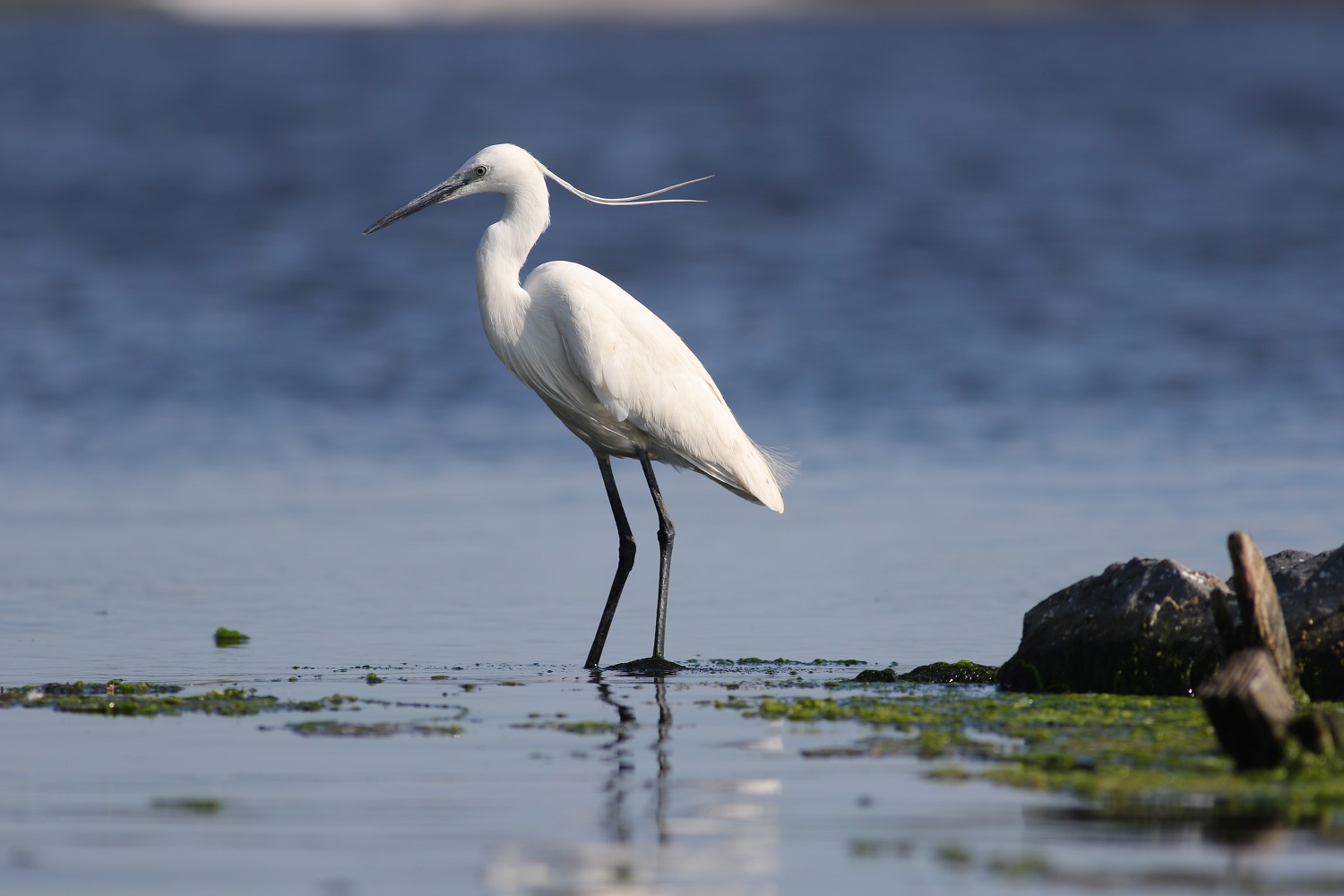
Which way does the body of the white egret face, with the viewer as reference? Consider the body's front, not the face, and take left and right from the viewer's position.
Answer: facing to the left of the viewer

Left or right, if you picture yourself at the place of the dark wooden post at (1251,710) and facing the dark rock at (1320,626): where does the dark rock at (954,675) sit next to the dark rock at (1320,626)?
left

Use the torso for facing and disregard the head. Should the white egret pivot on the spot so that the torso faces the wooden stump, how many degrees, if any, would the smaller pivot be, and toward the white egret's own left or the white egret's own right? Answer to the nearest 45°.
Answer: approximately 135° to the white egret's own left

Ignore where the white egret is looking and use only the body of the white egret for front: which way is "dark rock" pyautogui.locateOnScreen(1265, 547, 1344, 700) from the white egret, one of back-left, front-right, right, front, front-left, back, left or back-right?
back-left

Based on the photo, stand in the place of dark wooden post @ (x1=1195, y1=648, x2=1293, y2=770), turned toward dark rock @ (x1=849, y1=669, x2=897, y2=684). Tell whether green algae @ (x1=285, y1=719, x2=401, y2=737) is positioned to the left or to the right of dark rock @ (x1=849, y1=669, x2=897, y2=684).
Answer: left

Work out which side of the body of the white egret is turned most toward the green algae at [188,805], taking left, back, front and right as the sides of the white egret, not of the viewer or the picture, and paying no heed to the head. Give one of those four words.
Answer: left

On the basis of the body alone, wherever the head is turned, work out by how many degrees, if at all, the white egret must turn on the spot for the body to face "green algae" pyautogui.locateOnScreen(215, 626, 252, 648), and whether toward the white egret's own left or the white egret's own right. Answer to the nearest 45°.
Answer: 0° — it already faces it

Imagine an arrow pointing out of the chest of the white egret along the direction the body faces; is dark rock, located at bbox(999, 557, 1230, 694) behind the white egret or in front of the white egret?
behind

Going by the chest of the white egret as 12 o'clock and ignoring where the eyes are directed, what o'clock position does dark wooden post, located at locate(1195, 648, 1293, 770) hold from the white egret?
The dark wooden post is roughly at 8 o'clock from the white egret.

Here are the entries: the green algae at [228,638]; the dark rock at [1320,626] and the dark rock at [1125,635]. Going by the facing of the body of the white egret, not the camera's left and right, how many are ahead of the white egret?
1

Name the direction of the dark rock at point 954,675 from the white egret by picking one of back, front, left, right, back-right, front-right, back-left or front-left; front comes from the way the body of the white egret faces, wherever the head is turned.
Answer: back-left
